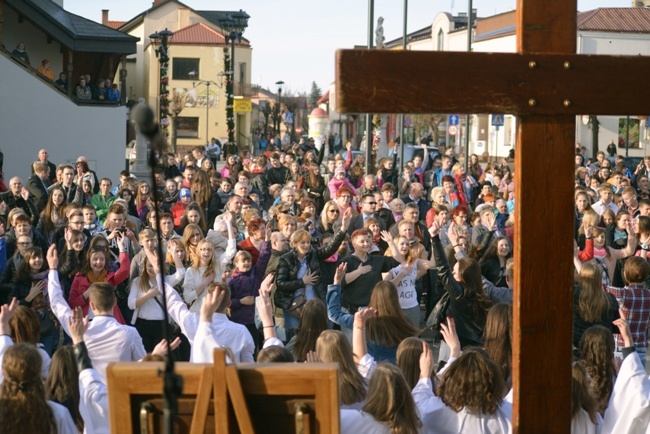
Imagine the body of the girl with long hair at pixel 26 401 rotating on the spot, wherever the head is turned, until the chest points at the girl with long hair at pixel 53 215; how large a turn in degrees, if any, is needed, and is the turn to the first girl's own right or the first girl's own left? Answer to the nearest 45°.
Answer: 0° — they already face them

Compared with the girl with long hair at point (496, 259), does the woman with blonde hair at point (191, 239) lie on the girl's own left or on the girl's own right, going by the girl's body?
on the girl's own right

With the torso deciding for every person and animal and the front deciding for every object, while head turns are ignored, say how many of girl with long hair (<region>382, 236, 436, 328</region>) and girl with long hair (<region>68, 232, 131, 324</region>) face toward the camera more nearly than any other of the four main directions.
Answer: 2

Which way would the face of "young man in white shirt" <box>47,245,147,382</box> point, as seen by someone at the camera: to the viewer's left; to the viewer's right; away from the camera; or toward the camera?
away from the camera

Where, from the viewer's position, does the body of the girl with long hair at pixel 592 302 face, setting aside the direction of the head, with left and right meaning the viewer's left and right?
facing away from the viewer

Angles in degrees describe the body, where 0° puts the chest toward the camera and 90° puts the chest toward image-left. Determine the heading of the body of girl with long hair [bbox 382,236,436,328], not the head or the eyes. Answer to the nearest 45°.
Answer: approximately 0°

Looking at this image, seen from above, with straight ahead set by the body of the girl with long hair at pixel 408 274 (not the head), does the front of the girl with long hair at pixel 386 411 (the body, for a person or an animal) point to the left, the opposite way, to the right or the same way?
the opposite way

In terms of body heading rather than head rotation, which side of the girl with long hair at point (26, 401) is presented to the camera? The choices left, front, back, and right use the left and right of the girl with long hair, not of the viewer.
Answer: back

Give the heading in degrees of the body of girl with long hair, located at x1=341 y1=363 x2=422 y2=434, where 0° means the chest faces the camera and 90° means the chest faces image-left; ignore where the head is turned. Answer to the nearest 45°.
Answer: approximately 180°

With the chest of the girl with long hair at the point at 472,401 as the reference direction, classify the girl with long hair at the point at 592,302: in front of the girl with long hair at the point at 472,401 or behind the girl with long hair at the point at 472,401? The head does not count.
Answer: in front

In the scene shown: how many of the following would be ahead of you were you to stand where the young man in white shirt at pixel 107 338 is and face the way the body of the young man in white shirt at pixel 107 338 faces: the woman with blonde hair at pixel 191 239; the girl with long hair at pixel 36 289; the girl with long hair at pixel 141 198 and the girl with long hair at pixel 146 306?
4

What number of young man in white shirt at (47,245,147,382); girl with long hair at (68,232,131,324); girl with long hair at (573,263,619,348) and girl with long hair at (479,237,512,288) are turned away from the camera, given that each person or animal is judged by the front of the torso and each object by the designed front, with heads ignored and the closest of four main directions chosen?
2

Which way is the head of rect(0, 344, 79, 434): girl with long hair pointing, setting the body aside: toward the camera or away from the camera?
away from the camera

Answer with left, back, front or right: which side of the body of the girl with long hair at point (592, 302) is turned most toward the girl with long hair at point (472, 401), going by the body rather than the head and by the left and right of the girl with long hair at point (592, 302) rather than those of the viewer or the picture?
back
